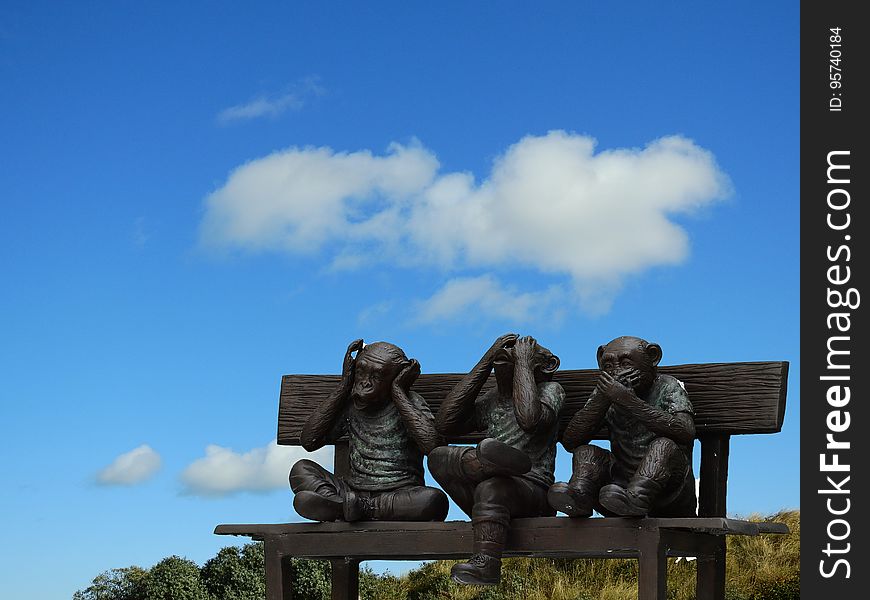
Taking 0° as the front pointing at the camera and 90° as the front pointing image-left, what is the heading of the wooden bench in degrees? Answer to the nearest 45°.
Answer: approximately 0°

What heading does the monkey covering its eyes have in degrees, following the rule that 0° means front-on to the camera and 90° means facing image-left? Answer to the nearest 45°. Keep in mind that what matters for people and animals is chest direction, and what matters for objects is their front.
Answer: approximately 45°
